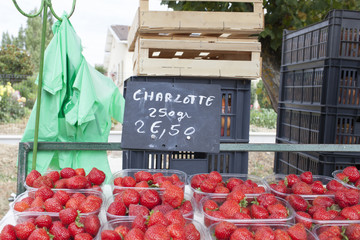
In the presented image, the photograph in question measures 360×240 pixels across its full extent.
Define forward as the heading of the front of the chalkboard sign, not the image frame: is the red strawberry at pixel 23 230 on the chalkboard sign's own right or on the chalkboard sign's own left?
on the chalkboard sign's own right

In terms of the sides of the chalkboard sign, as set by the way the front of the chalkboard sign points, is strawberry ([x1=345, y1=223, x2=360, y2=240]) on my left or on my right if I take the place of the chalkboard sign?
on my left

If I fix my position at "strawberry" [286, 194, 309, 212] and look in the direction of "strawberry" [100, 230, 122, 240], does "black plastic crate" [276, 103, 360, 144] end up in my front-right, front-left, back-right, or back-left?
back-right

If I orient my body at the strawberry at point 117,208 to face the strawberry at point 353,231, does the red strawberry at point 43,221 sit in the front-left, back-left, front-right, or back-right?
back-right

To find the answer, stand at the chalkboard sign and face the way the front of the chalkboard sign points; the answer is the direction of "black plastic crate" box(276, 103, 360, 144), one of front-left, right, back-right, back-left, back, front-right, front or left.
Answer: back-left

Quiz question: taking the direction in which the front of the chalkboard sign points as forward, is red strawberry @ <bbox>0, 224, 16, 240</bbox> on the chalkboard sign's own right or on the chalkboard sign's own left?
on the chalkboard sign's own right

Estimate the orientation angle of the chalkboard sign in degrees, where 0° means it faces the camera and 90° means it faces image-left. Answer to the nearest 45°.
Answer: approximately 0°

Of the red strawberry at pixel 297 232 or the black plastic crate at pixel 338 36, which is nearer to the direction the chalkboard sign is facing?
the red strawberry

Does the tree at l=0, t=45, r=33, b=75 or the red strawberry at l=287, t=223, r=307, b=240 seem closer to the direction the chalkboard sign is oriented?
the red strawberry

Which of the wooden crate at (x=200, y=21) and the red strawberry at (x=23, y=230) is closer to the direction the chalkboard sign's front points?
the red strawberry

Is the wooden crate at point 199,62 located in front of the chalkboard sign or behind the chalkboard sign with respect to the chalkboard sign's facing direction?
behind
